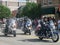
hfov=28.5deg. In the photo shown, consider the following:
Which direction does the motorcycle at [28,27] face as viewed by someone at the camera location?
facing the viewer and to the right of the viewer
